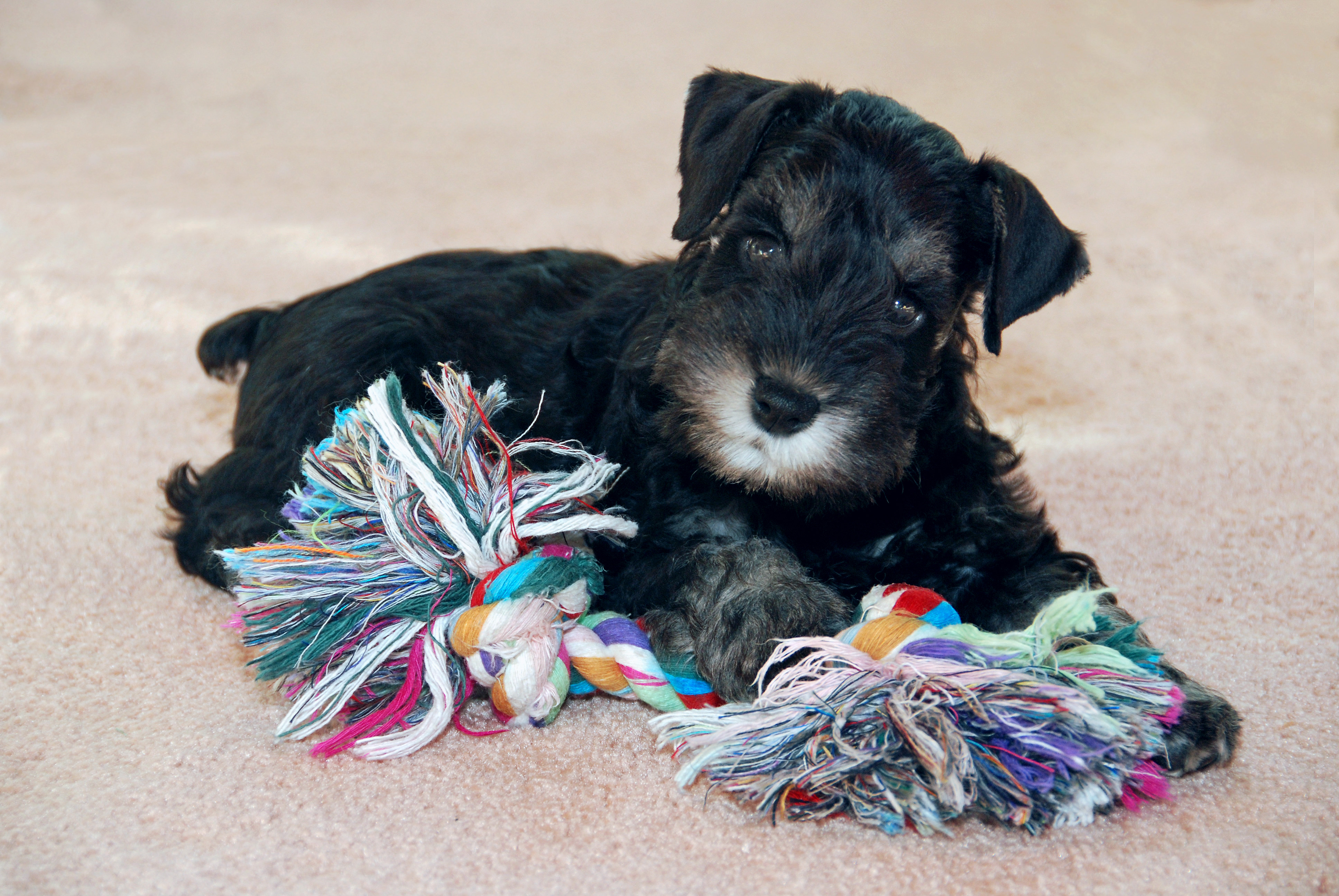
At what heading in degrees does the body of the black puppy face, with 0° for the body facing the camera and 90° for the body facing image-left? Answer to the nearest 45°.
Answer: approximately 315°
